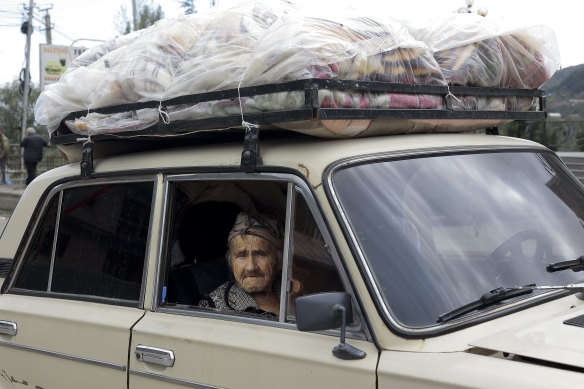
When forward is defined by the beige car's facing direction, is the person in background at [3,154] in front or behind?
behind

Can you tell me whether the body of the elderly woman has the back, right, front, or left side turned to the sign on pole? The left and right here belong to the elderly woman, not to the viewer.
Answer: back

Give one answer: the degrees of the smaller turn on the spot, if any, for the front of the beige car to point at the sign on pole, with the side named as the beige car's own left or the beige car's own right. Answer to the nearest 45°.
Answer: approximately 135° to the beige car's own left

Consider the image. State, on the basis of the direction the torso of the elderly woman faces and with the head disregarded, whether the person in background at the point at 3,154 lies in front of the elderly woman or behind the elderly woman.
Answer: behind

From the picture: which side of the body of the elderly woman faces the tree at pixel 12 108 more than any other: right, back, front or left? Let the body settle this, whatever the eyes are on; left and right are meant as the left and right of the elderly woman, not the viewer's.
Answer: back

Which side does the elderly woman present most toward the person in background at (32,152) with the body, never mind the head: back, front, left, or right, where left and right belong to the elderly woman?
back

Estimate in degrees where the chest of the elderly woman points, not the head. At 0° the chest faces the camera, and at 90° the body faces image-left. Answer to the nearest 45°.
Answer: approximately 0°

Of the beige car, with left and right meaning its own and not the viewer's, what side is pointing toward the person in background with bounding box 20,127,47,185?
back

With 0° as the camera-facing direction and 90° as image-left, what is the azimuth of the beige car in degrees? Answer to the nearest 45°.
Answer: approximately 315°
